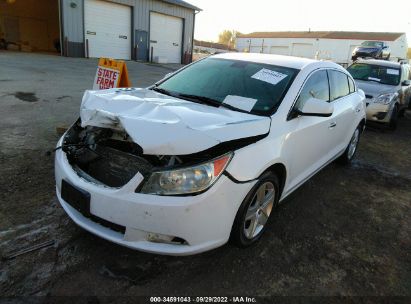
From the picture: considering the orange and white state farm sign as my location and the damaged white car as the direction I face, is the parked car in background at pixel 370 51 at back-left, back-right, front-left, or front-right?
back-left

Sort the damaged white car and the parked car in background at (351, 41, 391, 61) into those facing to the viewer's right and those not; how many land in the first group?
0

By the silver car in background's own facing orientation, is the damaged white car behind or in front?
in front

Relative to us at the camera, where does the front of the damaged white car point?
facing the viewer and to the left of the viewer

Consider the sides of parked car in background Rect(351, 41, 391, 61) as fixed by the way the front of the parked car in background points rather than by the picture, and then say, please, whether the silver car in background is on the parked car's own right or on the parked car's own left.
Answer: on the parked car's own left

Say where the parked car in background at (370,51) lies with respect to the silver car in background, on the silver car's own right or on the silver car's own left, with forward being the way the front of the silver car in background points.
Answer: on the silver car's own right

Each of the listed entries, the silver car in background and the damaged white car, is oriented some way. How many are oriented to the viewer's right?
0

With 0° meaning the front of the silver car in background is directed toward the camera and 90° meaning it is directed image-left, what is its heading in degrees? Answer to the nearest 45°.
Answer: approximately 45°

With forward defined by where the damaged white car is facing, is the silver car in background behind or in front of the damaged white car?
behind

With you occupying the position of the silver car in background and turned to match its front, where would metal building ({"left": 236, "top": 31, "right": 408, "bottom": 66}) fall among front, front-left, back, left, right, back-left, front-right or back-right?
back-right
